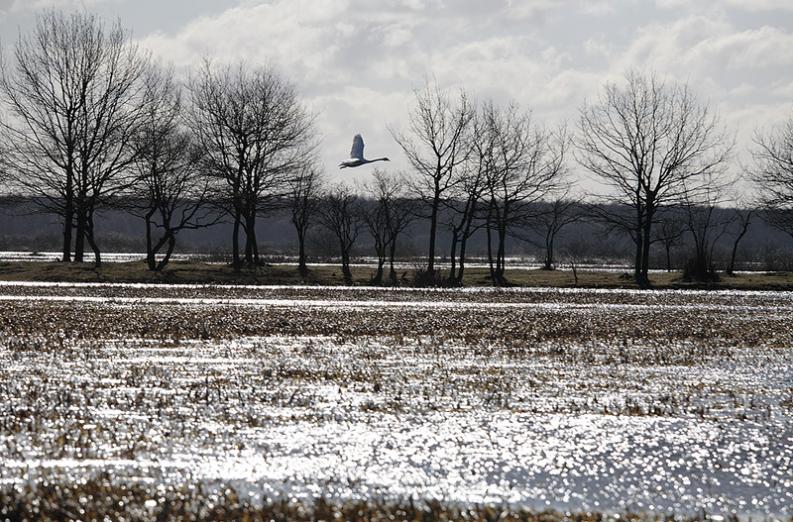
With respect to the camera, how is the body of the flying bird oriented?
to the viewer's right
